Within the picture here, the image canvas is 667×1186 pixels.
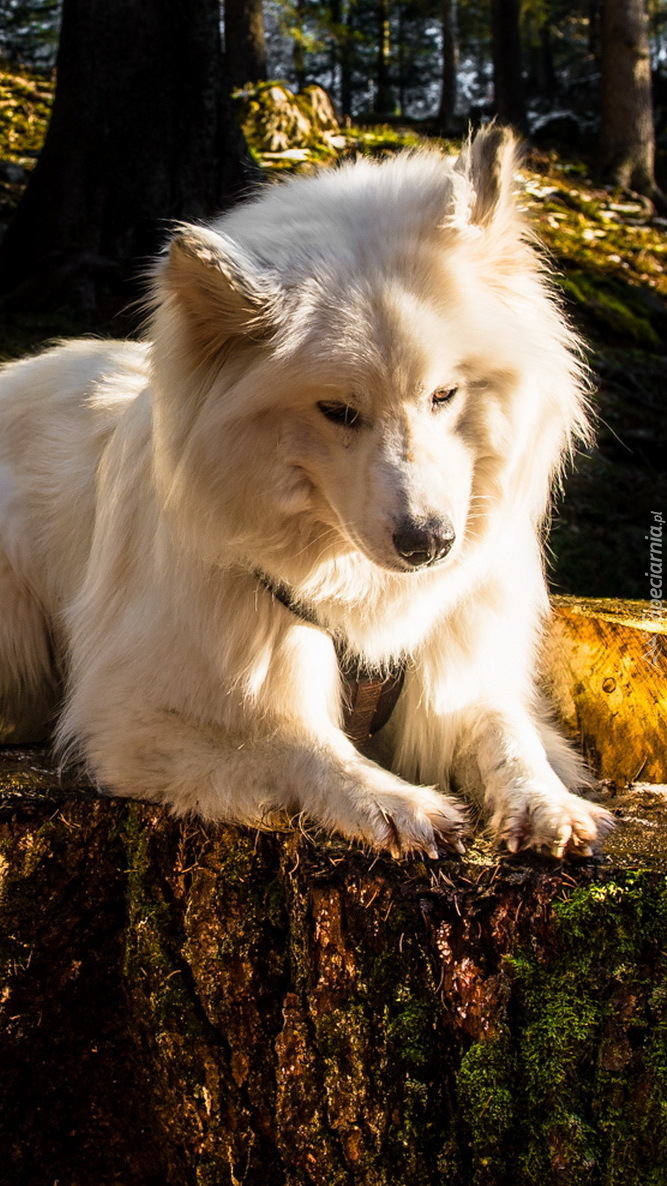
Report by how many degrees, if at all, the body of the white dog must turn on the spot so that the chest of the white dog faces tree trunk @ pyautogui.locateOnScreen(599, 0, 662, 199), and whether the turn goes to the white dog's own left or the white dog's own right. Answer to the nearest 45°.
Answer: approximately 135° to the white dog's own left

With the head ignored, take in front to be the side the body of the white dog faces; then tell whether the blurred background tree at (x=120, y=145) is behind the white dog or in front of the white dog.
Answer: behind

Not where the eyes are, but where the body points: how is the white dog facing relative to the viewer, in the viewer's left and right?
facing the viewer and to the right of the viewer

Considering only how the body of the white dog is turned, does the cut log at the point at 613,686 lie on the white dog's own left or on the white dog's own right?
on the white dog's own left

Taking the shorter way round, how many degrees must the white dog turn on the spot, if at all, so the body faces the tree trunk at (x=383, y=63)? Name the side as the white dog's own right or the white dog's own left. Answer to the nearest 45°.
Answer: approximately 135° to the white dog's own left

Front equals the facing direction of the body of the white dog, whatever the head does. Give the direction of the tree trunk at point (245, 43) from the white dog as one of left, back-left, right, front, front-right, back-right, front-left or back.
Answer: back-left

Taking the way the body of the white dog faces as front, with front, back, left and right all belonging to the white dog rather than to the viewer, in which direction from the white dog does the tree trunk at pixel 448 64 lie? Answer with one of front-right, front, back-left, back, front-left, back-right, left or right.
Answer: back-left
